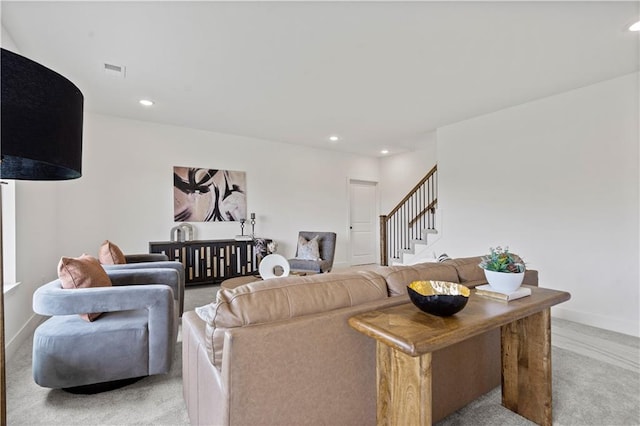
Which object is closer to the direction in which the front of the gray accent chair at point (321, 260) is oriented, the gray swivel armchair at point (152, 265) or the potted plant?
the gray swivel armchair

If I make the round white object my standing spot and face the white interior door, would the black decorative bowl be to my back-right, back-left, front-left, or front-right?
back-right

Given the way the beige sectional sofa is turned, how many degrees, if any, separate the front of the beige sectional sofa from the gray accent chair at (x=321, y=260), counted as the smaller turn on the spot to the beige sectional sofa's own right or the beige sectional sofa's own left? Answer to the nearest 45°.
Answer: approximately 45° to the beige sectional sofa's own right

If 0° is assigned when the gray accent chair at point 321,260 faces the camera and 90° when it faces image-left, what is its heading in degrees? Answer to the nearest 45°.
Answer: approximately 45°

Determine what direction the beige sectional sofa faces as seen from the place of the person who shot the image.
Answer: facing away from the viewer and to the left of the viewer

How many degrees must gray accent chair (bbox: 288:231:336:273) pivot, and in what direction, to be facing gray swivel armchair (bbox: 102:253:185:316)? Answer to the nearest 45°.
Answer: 0° — it already faces it

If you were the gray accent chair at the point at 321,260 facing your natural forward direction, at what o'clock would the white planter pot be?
The white planter pot is roughly at 10 o'clock from the gray accent chair.

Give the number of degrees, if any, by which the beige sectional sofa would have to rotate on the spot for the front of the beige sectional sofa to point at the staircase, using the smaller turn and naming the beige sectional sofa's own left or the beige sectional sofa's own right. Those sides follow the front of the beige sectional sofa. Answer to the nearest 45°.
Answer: approximately 45° to the beige sectional sofa's own right

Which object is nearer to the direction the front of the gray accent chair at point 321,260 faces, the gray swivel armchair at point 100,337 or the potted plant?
the gray swivel armchair
